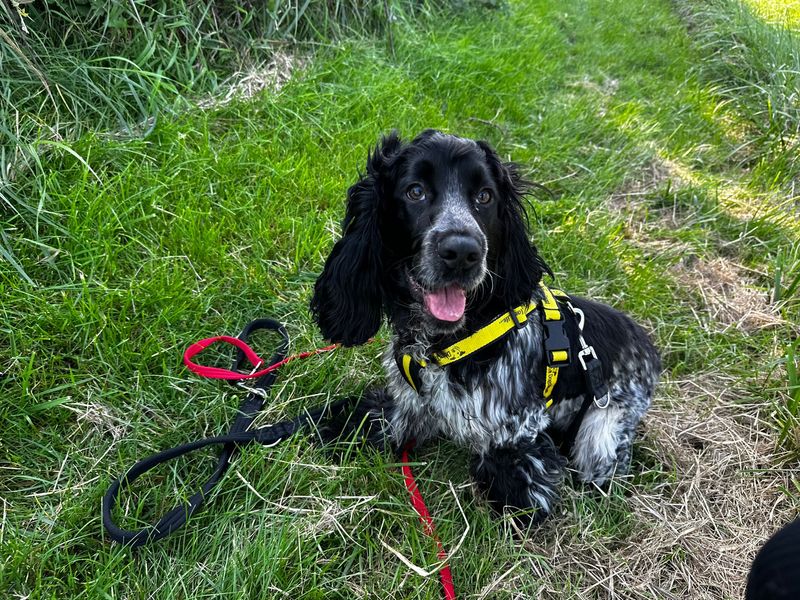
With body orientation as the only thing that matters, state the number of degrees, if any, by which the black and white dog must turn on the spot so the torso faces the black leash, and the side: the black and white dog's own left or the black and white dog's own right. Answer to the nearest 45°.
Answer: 0° — it already faces it

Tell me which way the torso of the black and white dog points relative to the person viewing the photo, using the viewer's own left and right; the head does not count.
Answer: facing the viewer and to the left of the viewer
